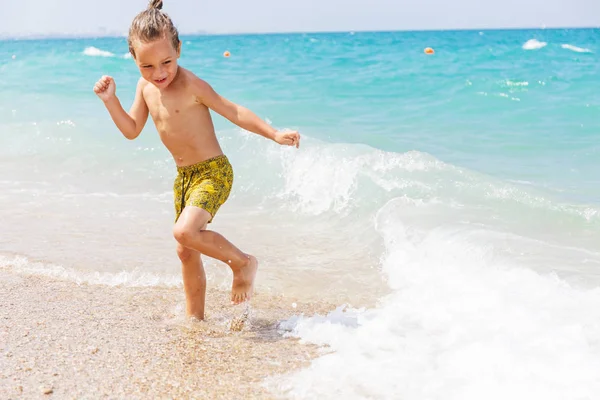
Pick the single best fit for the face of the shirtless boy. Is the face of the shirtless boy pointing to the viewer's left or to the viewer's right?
to the viewer's left

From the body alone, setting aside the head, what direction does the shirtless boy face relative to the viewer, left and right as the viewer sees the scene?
facing the viewer and to the left of the viewer
